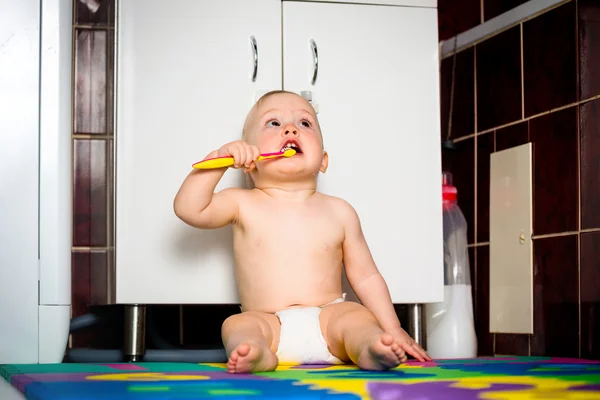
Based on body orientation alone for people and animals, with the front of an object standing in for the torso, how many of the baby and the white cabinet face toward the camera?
2

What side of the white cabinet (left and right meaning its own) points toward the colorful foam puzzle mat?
front

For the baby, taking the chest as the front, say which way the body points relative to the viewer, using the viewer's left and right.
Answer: facing the viewer

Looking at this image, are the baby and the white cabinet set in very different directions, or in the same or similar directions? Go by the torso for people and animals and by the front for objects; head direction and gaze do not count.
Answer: same or similar directions

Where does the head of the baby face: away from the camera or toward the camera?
toward the camera

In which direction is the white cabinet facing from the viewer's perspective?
toward the camera
